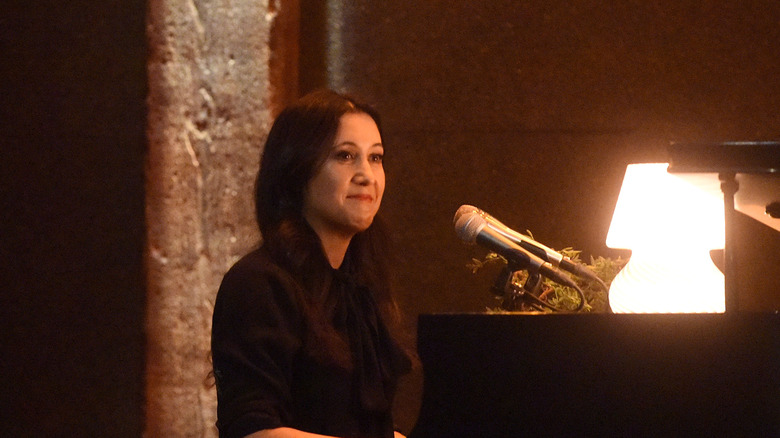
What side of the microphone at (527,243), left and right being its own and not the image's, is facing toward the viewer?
left

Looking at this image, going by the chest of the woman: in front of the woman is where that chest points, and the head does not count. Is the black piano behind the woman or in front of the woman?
in front

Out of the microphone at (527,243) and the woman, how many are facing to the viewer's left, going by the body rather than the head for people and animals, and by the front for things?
1

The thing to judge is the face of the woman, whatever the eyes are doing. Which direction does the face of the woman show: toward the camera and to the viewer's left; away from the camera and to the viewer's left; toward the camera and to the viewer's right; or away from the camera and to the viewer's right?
toward the camera and to the viewer's right

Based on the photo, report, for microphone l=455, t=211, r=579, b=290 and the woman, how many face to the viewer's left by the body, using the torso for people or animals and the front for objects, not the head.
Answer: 1

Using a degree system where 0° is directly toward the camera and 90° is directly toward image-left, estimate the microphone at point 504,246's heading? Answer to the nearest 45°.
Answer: approximately 90°

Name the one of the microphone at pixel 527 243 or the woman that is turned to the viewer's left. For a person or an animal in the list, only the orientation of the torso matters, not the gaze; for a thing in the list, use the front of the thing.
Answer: the microphone

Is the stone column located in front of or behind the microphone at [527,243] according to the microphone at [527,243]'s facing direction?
in front

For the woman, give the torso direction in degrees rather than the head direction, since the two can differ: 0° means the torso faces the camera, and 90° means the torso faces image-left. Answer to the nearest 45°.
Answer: approximately 315°
